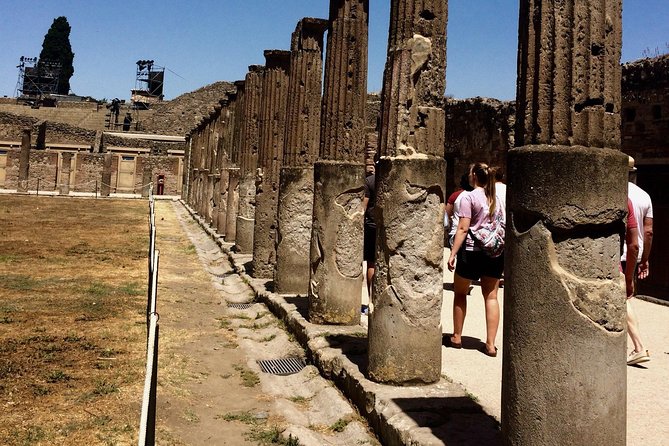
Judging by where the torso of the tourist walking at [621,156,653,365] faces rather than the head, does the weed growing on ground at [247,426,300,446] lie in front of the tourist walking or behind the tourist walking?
in front

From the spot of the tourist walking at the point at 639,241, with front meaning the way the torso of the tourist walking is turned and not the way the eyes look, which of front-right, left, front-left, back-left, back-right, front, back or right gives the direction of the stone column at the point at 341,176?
front-left

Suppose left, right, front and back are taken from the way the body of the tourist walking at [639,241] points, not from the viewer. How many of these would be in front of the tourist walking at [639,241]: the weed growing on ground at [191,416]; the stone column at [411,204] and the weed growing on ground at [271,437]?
0

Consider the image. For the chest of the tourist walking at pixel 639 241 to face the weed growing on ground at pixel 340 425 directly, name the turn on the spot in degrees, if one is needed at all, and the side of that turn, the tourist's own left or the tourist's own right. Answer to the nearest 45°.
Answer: approximately 135° to the tourist's own left

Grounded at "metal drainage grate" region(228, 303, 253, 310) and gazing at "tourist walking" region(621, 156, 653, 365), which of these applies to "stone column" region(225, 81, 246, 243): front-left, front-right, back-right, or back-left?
back-left
